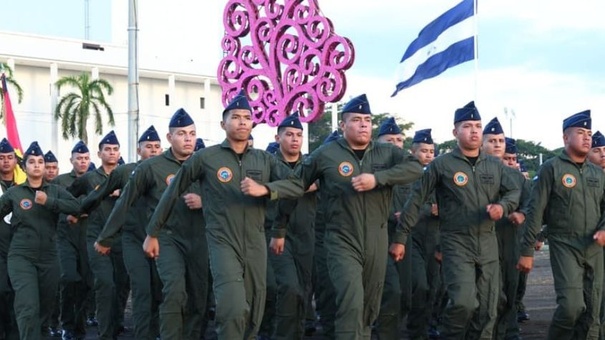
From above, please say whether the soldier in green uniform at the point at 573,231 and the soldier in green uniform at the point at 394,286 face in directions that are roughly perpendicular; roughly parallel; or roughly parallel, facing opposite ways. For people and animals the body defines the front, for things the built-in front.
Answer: roughly parallel

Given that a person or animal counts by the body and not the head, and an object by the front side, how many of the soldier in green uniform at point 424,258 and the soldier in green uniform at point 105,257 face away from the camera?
0

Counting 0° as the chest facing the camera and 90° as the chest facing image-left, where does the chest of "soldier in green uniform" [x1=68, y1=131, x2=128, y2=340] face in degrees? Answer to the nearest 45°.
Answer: approximately 315°

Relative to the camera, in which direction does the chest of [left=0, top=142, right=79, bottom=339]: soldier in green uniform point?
toward the camera

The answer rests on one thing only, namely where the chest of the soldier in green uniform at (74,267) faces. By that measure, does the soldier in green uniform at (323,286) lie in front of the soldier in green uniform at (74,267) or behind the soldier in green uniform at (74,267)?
in front

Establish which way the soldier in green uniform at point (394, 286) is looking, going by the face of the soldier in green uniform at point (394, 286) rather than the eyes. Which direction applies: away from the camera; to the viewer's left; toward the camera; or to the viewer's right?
toward the camera

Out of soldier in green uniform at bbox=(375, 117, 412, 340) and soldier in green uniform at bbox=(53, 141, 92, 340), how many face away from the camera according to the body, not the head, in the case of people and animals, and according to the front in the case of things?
0

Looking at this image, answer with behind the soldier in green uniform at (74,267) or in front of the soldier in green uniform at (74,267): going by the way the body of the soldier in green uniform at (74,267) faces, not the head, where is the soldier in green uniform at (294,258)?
in front

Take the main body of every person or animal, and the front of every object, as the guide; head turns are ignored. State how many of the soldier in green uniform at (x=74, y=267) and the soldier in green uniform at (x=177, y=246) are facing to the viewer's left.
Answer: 0

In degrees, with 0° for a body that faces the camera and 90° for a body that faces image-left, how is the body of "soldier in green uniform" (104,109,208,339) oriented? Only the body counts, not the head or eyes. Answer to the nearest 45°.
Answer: approximately 315°

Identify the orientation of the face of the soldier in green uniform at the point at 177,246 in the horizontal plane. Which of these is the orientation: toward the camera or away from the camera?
toward the camera

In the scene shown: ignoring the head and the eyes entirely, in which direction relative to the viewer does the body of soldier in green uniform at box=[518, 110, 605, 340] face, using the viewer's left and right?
facing the viewer and to the right of the viewer

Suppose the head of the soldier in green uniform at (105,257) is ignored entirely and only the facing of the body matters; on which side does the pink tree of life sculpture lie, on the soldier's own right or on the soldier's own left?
on the soldier's own left
